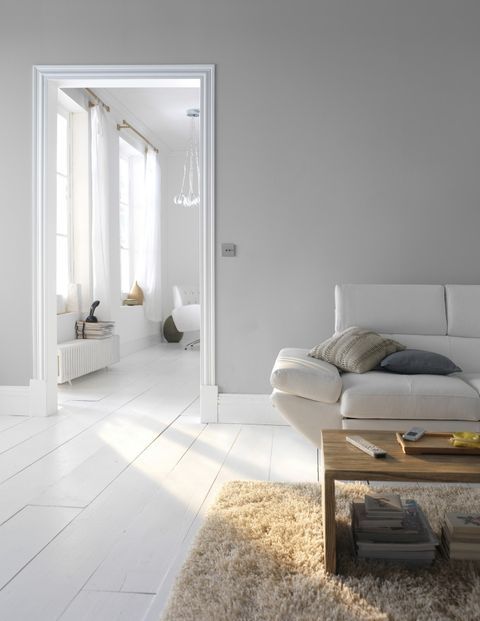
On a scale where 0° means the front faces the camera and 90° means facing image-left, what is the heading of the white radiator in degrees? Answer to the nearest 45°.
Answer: approximately 315°

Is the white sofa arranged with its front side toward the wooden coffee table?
yes

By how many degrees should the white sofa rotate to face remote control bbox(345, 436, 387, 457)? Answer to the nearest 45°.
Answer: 0° — it already faces it

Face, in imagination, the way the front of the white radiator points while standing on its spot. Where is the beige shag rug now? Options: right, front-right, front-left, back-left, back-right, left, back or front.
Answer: front-right

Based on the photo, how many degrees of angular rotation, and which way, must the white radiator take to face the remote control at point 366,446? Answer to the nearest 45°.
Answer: approximately 45° to its right

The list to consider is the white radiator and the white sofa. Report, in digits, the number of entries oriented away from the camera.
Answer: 0

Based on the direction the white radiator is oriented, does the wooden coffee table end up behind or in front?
in front

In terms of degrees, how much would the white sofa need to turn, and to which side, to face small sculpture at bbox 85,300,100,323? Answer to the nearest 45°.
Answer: approximately 135° to its right

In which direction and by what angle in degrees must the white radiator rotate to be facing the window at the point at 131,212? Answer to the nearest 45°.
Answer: approximately 135° to its left
